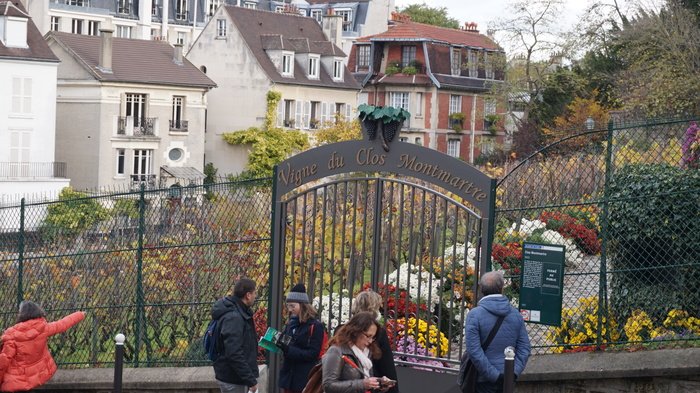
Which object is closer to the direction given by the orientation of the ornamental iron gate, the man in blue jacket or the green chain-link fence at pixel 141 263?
the man in blue jacket

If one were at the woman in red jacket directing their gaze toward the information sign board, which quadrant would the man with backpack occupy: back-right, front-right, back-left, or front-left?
front-right

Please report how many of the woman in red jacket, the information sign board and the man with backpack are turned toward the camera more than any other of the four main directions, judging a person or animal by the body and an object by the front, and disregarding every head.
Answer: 1

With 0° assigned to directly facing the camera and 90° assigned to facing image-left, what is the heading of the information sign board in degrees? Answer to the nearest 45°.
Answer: approximately 0°

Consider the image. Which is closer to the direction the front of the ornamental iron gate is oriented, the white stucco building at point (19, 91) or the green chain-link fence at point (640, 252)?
the green chain-link fence

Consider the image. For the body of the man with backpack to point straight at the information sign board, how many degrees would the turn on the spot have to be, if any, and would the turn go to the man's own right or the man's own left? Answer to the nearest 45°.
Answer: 0° — they already face it

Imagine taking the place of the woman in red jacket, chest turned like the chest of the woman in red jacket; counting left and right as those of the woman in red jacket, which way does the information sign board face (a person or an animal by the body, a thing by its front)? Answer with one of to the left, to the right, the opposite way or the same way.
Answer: the opposite way

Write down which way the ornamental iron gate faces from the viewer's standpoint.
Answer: facing the viewer

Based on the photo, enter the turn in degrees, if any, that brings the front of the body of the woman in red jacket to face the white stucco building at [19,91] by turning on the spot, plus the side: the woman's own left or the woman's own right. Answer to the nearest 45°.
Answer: approximately 45° to the woman's own left

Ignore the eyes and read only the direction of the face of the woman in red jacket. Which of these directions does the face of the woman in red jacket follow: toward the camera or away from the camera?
away from the camera

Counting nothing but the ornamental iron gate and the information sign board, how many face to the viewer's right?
0

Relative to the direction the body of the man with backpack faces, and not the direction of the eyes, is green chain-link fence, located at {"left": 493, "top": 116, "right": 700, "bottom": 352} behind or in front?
in front

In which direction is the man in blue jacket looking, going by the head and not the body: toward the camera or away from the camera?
away from the camera
